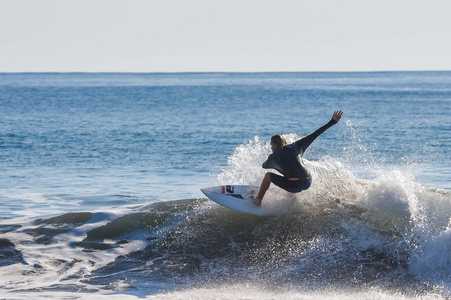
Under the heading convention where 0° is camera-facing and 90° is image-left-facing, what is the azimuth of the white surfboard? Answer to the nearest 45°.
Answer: approximately 90°

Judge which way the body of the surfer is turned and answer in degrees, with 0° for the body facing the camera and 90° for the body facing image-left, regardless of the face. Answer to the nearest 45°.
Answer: approximately 135°
